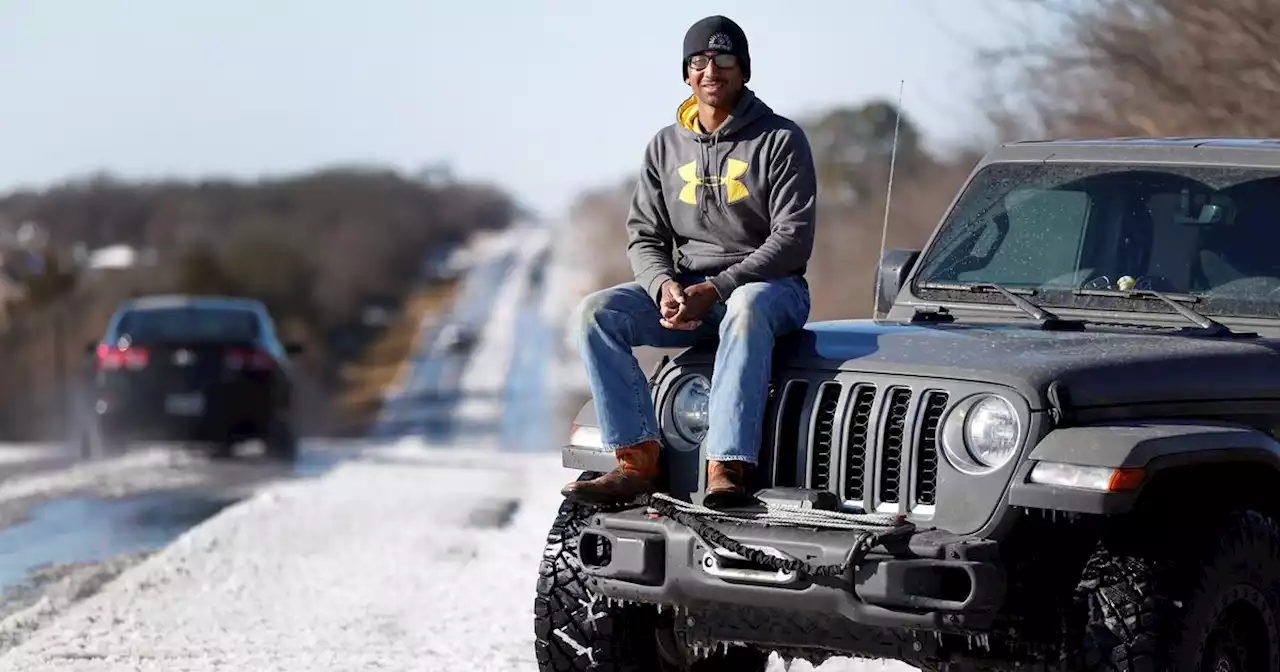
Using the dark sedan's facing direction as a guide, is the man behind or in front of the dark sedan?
behind

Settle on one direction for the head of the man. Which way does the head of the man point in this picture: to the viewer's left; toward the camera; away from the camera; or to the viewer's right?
toward the camera

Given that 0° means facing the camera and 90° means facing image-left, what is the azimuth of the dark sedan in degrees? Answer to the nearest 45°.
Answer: approximately 180°

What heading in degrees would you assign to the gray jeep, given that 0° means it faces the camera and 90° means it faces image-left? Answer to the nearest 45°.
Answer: approximately 45°
